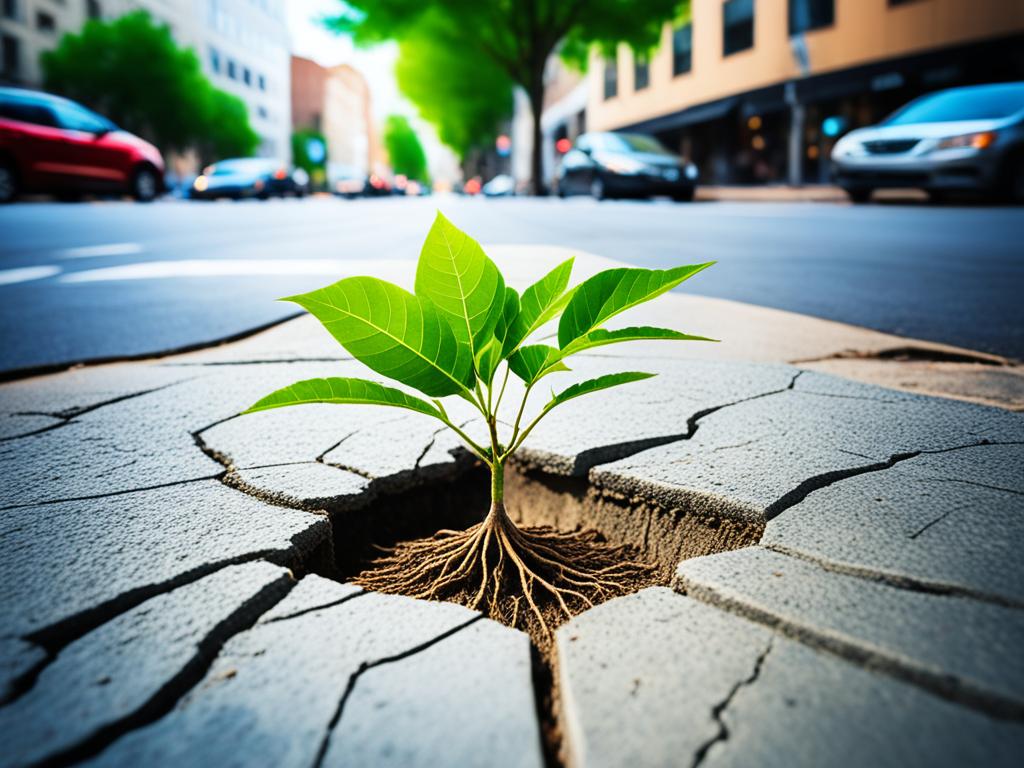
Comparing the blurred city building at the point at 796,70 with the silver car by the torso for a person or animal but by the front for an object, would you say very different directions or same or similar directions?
same or similar directions

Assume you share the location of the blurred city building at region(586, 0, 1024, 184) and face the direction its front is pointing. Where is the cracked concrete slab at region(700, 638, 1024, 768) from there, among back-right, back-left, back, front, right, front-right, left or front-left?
front-left

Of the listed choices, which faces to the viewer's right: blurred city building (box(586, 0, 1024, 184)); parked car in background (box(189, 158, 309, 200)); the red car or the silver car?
the red car

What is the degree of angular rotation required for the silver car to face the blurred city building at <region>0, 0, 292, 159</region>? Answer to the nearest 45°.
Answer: approximately 90° to its right

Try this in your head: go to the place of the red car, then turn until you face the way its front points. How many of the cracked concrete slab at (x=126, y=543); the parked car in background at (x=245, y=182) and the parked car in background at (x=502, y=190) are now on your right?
1

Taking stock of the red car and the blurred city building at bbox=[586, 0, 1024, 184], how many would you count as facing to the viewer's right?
1

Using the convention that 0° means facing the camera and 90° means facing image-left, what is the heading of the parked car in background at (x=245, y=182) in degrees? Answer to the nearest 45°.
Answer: approximately 45°

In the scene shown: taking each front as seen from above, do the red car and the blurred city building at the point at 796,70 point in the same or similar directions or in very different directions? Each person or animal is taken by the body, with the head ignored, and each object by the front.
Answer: very different directions

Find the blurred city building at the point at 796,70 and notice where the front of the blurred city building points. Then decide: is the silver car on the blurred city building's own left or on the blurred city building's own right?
on the blurred city building's own left

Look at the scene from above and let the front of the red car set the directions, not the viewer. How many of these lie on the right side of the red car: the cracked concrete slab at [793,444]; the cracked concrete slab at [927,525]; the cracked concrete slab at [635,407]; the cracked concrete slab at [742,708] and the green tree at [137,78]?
4

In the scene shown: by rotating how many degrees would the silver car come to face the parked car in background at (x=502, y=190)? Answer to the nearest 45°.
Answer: approximately 90° to its right

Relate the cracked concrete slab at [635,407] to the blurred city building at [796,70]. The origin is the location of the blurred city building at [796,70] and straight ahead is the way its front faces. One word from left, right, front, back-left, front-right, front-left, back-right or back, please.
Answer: front-left

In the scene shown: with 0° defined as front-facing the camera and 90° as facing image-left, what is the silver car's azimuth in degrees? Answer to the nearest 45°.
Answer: approximately 45°

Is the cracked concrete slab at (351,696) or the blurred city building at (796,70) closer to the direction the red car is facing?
the blurred city building

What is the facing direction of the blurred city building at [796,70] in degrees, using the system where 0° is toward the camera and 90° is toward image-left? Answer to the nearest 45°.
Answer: approximately 45°

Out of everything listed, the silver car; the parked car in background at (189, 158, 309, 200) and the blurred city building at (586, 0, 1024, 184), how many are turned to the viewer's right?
0

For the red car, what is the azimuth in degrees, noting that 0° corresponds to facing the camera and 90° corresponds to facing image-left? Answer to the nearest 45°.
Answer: approximately 270°

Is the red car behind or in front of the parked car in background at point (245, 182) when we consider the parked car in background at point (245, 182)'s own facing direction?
in front

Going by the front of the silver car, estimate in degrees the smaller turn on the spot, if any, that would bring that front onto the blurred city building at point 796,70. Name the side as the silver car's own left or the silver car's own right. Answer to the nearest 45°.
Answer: approximately 135° to the silver car's own right
